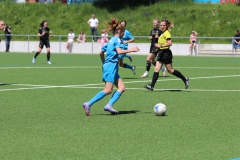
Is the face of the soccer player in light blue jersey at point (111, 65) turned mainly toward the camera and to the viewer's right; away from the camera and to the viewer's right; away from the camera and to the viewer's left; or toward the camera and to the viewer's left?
away from the camera and to the viewer's right

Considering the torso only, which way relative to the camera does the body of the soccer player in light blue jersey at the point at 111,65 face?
to the viewer's right

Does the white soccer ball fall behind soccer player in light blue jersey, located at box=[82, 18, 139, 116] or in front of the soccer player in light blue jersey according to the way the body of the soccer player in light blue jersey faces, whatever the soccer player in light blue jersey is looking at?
in front
